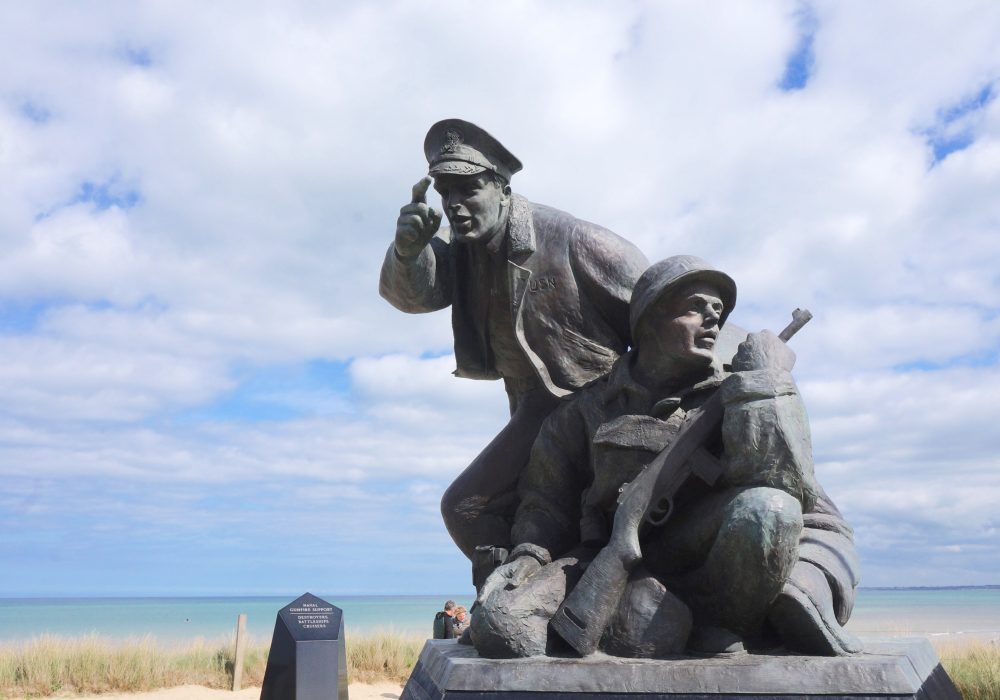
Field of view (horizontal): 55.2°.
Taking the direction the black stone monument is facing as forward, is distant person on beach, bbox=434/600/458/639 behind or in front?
behind

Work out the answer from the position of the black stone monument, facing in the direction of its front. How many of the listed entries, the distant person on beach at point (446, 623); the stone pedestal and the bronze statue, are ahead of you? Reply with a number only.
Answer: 2

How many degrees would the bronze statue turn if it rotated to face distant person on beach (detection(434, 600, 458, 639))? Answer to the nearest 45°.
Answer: approximately 135° to its right

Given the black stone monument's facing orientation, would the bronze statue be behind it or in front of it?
in front

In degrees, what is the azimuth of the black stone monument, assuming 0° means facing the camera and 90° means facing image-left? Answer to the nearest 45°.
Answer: approximately 0°

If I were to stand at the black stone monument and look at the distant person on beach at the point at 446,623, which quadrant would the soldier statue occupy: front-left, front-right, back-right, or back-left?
back-right

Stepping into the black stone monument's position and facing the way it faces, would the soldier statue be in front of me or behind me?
in front

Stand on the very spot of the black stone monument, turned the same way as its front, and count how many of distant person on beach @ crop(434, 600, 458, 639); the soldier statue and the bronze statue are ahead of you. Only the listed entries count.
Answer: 2

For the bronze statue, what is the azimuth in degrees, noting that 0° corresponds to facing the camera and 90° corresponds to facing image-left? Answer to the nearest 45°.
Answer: approximately 45°

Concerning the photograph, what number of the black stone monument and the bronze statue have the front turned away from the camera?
0
